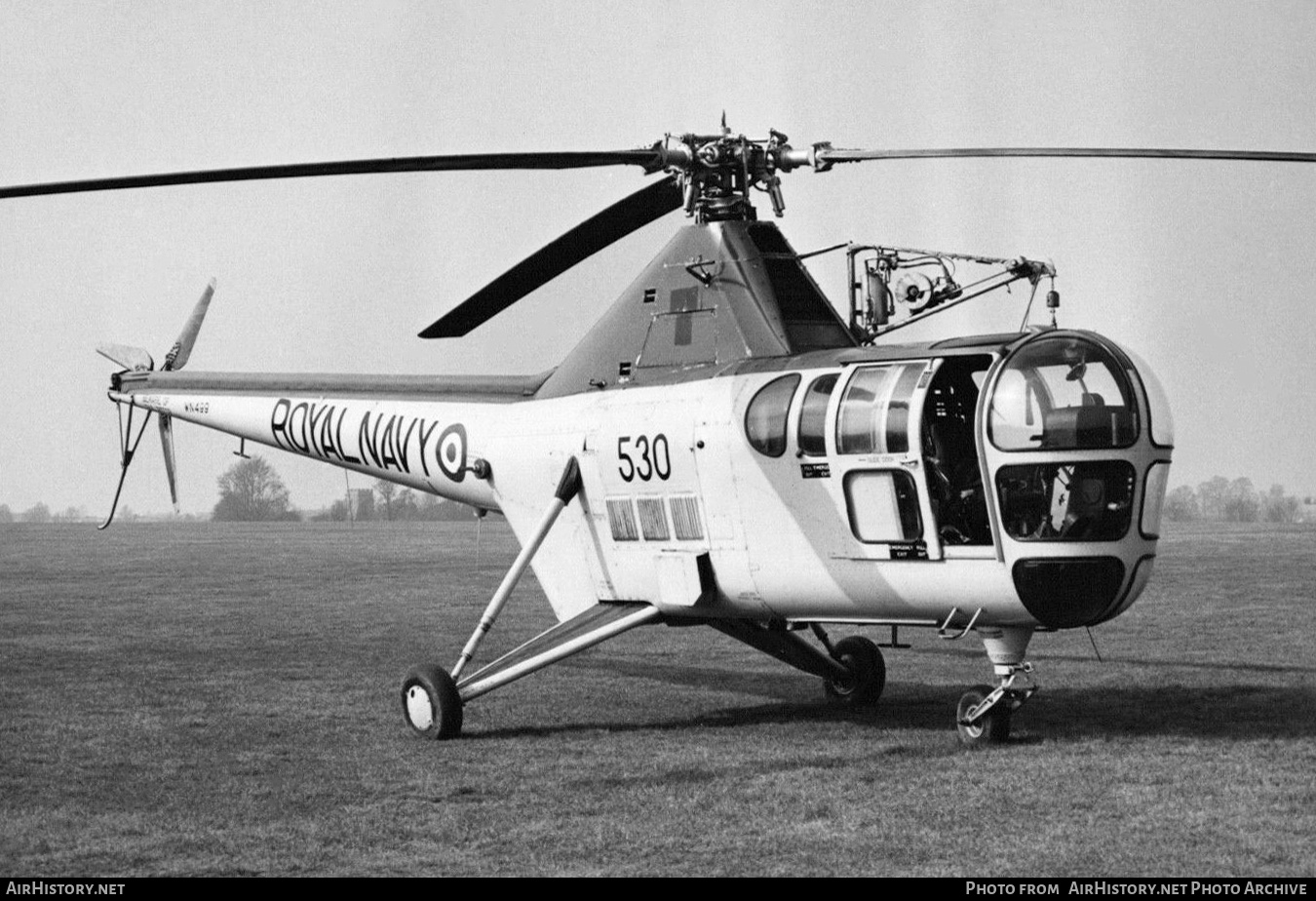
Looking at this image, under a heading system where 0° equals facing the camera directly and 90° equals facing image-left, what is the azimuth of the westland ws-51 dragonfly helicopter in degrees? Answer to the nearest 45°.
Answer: approximately 315°
